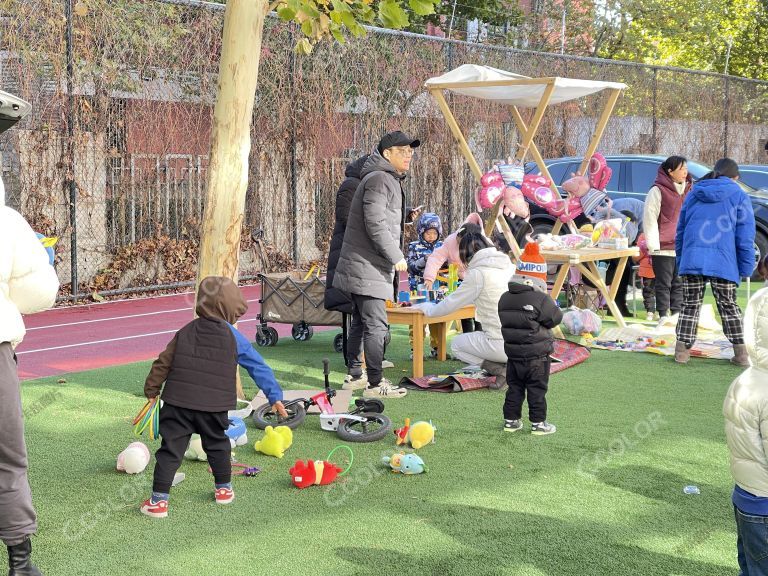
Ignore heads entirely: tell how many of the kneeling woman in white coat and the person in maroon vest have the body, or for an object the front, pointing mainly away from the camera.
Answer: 0

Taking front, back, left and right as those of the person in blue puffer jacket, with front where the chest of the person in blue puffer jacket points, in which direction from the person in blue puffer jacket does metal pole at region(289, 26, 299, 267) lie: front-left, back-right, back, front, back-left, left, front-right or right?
front-left

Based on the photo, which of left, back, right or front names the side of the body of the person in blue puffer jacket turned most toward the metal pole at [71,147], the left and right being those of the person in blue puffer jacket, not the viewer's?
left

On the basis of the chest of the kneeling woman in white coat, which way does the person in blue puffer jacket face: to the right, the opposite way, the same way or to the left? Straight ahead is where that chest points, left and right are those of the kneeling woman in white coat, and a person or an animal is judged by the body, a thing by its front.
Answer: to the right

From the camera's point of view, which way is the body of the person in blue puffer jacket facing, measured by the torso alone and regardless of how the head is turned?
away from the camera

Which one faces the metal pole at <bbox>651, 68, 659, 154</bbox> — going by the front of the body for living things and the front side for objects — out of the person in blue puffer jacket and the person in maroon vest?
the person in blue puffer jacket

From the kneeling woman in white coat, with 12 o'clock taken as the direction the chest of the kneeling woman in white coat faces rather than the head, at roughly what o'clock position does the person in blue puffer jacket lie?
The person in blue puffer jacket is roughly at 5 o'clock from the kneeling woman in white coat.

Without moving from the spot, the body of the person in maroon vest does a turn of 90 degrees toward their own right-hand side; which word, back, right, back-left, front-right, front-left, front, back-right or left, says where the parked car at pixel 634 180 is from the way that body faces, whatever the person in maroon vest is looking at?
back-right

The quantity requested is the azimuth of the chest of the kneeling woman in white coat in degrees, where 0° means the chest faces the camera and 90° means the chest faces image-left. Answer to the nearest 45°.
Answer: approximately 90°

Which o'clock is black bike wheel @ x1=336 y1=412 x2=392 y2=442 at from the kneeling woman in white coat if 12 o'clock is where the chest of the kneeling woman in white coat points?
The black bike wheel is roughly at 10 o'clock from the kneeling woman in white coat.

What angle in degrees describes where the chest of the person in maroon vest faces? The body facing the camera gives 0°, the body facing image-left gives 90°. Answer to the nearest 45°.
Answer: approximately 315°

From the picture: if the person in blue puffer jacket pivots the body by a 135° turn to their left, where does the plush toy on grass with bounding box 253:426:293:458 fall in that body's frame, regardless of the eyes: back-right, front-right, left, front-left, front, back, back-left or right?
front

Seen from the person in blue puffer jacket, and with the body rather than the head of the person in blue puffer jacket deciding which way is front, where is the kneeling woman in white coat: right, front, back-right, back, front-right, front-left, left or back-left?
back-left

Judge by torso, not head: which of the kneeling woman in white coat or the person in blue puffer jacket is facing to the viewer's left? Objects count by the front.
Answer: the kneeling woman in white coat

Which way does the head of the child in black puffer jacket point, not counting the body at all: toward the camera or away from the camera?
away from the camera

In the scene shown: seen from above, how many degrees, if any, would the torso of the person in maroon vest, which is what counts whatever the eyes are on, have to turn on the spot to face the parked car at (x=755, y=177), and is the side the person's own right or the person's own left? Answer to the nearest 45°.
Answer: approximately 135° to the person's own left
